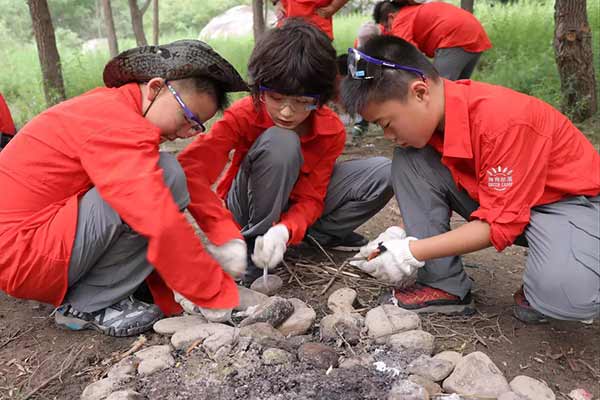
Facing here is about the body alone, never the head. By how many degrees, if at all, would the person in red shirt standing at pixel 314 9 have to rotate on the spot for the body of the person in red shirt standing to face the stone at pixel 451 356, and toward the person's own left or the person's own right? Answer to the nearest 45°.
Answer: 0° — they already face it

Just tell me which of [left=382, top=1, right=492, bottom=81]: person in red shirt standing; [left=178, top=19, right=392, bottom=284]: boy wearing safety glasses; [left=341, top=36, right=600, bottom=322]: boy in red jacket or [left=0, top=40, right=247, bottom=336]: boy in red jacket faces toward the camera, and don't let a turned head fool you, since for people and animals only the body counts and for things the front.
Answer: the boy wearing safety glasses

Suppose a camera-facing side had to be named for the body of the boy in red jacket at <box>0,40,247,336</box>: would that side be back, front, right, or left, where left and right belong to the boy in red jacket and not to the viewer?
right

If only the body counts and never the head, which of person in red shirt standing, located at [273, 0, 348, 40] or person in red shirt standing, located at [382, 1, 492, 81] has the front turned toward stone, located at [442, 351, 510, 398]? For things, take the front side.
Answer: person in red shirt standing, located at [273, 0, 348, 40]

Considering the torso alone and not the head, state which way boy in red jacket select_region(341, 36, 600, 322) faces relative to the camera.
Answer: to the viewer's left

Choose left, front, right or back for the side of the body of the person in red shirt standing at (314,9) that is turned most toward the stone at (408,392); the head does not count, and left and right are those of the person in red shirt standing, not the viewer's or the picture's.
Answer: front

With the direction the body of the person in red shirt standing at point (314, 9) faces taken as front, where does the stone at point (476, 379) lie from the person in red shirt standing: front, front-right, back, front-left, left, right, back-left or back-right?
front

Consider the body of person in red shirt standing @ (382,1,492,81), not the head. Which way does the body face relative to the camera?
to the viewer's left

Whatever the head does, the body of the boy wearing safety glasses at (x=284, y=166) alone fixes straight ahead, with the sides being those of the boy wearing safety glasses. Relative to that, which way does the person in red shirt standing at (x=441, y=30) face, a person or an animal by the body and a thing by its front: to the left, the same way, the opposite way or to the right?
to the right

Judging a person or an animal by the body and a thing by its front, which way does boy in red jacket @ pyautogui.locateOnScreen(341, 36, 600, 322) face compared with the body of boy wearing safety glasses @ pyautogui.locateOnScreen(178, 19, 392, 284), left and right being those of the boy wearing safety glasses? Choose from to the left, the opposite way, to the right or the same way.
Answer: to the right

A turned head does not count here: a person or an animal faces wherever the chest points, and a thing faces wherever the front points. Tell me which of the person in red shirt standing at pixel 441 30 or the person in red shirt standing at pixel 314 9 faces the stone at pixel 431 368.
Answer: the person in red shirt standing at pixel 314 9

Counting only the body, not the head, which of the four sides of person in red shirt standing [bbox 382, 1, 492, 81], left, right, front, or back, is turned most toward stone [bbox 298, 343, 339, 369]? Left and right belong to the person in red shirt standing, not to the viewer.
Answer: left

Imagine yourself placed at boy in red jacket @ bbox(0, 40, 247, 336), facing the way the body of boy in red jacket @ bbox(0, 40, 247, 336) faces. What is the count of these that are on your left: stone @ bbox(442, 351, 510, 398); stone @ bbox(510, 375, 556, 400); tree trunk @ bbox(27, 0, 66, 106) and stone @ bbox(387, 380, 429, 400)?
1

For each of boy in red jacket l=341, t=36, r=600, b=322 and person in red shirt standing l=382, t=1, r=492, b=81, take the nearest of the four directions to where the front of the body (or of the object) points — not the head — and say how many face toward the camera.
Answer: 0

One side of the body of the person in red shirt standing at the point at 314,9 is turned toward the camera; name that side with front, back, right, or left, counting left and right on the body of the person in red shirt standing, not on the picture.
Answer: front

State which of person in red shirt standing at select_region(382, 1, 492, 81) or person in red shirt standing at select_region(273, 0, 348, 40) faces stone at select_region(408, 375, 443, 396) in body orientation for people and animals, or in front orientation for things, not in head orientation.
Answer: person in red shirt standing at select_region(273, 0, 348, 40)

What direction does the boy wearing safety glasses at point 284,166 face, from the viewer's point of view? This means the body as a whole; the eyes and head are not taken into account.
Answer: toward the camera
